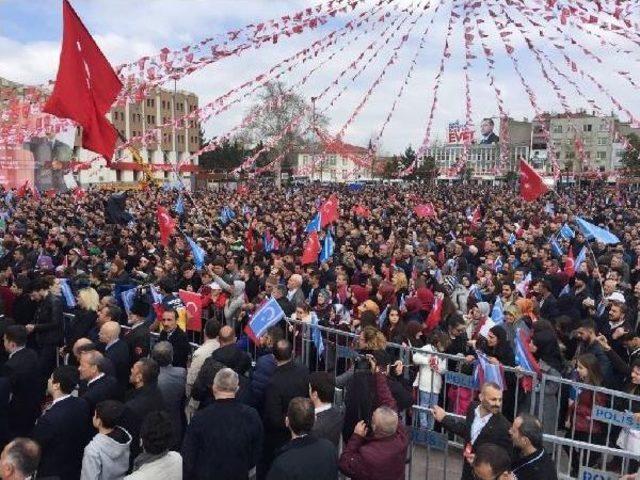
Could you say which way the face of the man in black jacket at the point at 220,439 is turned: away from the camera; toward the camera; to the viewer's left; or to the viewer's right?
away from the camera

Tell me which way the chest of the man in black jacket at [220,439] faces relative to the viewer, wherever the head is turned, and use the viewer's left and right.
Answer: facing away from the viewer

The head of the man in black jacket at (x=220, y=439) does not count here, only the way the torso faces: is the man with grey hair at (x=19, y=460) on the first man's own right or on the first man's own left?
on the first man's own left

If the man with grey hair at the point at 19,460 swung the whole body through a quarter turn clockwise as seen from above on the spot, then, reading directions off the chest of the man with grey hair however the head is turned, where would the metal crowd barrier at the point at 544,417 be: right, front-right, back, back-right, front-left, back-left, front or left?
front-right

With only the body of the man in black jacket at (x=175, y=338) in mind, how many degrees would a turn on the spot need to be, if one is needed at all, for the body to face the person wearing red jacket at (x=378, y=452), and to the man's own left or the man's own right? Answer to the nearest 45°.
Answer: approximately 90° to the man's own left

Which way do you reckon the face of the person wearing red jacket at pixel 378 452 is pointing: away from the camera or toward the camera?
away from the camera

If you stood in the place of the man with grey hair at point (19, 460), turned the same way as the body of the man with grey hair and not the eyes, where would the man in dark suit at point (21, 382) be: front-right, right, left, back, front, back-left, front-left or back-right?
front-right

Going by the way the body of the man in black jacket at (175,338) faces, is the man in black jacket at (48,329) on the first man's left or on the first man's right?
on the first man's right

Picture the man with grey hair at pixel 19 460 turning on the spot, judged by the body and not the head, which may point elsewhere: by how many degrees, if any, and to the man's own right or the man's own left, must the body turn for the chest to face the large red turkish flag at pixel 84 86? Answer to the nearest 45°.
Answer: approximately 45° to the man's own right

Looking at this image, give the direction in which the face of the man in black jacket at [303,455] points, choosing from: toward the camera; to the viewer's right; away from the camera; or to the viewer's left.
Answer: away from the camera

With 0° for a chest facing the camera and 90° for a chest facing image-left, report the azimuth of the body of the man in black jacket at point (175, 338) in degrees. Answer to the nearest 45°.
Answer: approximately 45°
